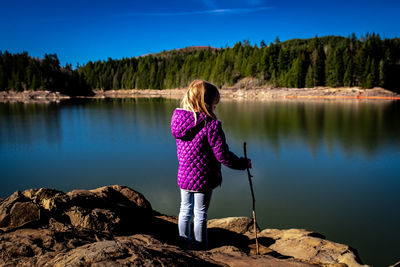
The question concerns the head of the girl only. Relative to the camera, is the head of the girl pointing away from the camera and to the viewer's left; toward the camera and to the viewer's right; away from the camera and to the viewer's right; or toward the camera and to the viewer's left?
away from the camera and to the viewer's right

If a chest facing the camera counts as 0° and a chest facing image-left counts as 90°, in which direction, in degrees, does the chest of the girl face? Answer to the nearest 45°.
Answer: approximately 225°

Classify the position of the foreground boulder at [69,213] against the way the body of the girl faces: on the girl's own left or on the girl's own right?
on the girl's own left

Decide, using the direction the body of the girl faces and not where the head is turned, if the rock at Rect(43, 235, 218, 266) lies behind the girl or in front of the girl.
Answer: behind

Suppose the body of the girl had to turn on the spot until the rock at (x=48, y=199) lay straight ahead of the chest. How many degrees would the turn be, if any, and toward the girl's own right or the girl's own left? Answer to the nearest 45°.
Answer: approximately 135° to the girl's own left

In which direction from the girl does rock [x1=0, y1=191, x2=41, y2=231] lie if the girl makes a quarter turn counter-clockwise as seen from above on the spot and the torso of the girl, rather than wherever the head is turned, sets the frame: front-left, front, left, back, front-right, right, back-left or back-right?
front-left
